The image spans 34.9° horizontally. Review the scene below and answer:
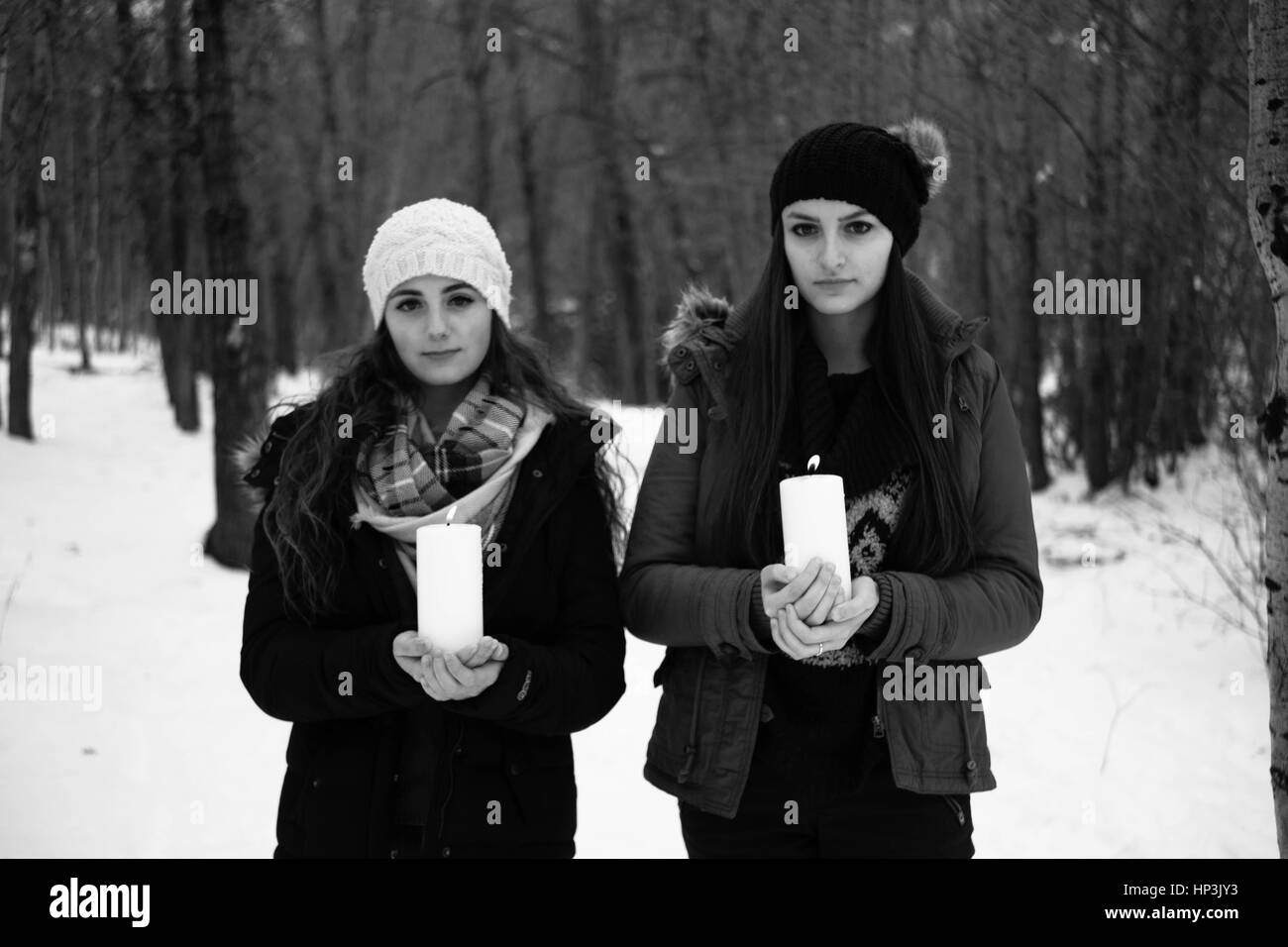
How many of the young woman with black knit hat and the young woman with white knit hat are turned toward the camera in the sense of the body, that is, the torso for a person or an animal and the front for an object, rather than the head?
2

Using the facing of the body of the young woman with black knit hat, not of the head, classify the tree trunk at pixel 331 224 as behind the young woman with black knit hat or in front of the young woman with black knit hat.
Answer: behind

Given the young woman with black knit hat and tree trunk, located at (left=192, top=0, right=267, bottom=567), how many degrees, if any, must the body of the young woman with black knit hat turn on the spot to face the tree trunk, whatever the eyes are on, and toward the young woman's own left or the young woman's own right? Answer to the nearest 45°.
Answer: approximately 135° to the young woman's own right

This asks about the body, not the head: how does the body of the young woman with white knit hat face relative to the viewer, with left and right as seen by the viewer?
facing the viewer

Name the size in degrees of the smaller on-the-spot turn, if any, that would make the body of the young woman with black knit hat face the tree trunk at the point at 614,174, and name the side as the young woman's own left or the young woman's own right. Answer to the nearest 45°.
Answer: approximately 180°

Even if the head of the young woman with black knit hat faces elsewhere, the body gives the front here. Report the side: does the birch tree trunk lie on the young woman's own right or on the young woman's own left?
on the young woman's own left

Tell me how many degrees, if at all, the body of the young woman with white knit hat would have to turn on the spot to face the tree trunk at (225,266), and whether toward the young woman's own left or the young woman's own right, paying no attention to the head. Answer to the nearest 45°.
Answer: approximately 180°

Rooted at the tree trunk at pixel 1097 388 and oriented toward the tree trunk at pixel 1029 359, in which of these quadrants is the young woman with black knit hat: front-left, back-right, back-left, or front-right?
back-left
